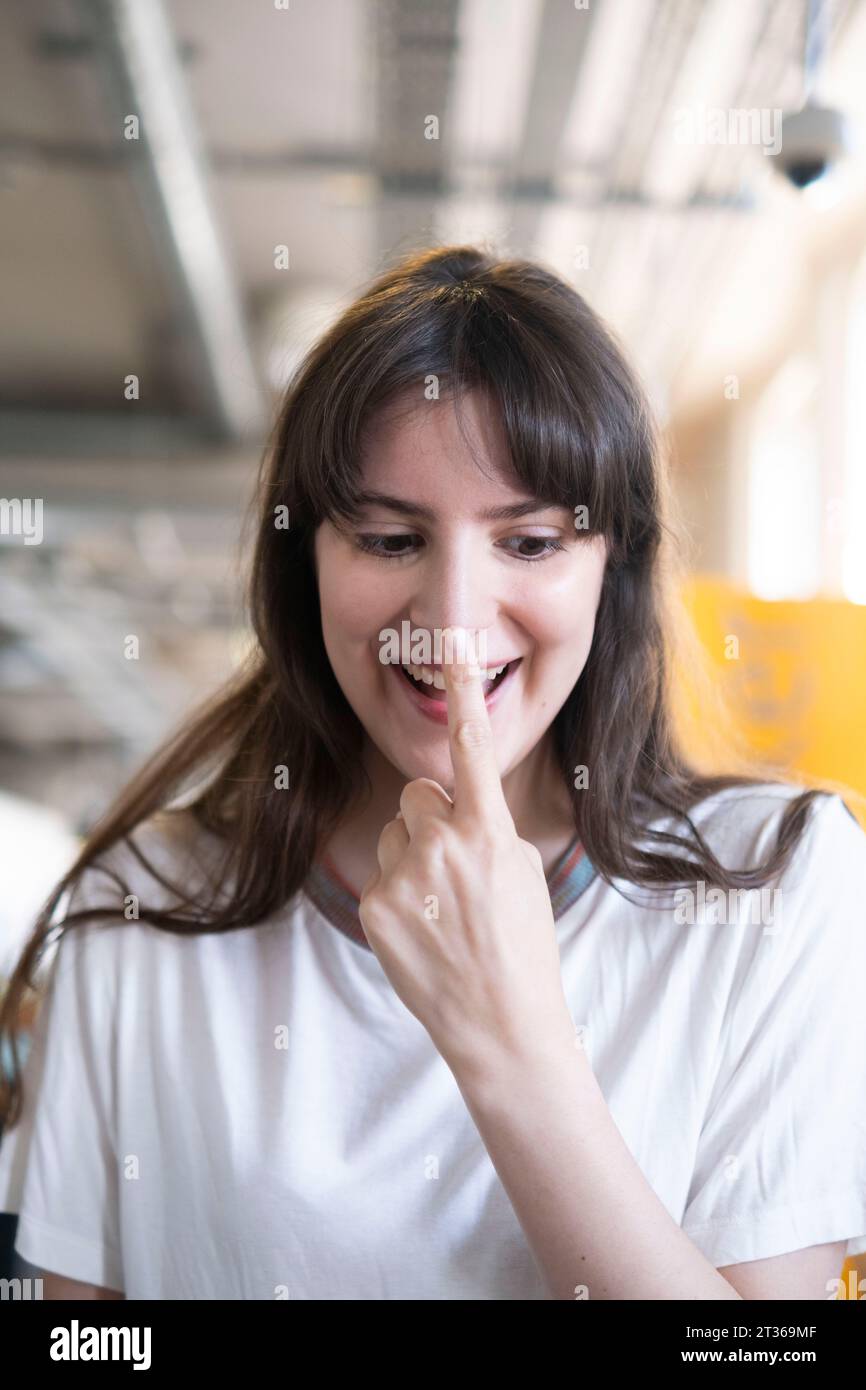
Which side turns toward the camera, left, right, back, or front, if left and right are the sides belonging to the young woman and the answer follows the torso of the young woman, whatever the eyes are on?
front

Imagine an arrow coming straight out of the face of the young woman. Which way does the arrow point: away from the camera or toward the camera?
toward the camera

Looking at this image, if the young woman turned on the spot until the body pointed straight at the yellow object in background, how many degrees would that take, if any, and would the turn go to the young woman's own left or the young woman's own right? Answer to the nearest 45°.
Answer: approximately 135° to the young woman's own left
